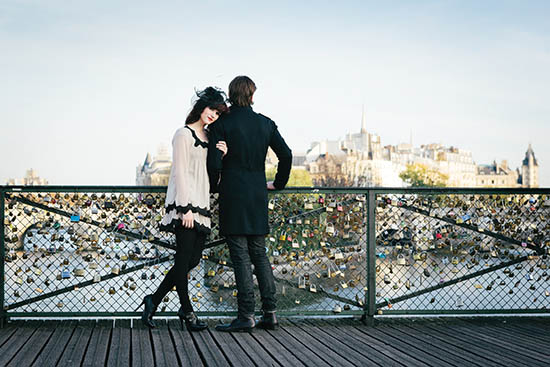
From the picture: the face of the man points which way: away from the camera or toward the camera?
away from the camera

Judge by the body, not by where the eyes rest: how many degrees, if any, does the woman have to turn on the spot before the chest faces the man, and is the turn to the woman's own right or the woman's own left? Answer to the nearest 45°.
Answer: approximately 45° to the woman's own left

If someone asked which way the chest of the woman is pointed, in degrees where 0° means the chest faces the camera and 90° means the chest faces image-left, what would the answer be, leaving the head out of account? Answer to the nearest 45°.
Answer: approximately 315°

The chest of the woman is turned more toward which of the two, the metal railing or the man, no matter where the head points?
the man
